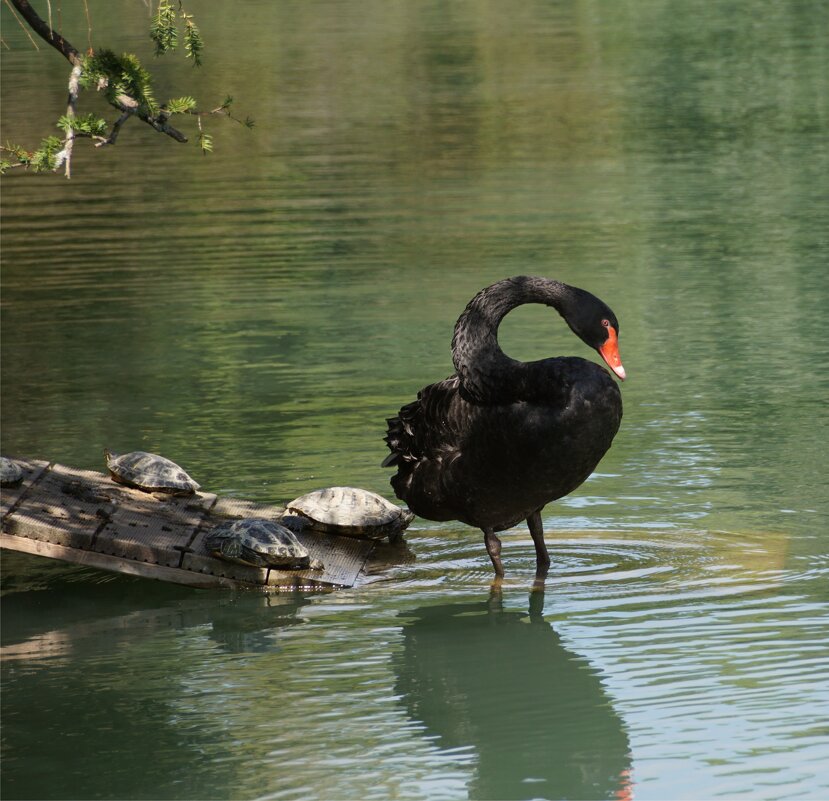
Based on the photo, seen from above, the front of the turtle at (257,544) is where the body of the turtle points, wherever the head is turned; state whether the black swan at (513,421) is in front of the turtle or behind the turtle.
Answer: behind

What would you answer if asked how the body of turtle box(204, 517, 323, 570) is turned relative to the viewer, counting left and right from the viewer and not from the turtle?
facing to the left of the viewer

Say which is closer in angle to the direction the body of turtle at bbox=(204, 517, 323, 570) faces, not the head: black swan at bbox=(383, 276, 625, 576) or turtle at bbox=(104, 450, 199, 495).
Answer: the turtle

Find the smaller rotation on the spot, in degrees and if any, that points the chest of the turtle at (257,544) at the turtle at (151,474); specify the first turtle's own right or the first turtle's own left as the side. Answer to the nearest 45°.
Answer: approximately 45° to the first turtle's own right
